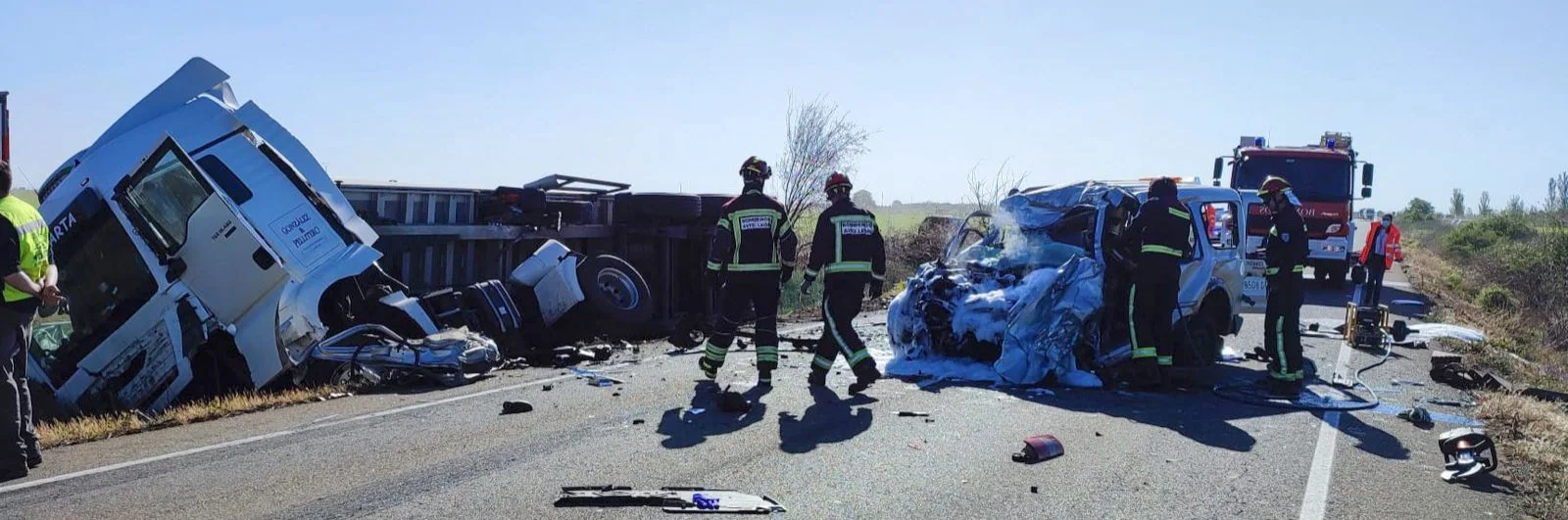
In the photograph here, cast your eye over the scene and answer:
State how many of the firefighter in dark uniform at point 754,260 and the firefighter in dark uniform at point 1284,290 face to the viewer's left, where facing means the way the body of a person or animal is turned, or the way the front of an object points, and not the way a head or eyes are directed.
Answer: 1

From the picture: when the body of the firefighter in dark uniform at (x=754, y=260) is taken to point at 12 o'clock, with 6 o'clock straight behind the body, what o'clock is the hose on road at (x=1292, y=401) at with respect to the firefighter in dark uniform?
The hose on road is roughly at 3 o'clock from the firefighter in dark uniform.

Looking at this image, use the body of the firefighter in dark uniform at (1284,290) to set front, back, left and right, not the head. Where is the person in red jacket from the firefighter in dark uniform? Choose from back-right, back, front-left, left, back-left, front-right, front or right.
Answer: right

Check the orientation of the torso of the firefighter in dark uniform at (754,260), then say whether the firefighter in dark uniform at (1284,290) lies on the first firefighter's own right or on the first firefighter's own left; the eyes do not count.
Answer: on the first firefighter's own right

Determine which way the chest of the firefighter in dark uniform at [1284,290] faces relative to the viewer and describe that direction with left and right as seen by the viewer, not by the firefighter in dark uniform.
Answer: facing to the left of the viewer

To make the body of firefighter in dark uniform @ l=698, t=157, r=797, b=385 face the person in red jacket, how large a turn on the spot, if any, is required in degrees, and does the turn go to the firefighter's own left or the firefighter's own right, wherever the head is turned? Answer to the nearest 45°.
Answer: approximately 45° to the firefighter's own right

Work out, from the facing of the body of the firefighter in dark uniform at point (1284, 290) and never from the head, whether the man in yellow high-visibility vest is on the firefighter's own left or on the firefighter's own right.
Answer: on the firefighter's own left

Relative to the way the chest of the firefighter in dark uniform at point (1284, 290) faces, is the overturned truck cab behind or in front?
in front

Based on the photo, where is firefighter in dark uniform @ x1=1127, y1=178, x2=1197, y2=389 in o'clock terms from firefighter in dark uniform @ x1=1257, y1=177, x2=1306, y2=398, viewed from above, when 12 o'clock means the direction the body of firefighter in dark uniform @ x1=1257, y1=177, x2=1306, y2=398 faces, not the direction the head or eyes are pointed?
firefighter in dark uniform @ x1=1127, y1=178, x2=1197, y2=389 is roughly at 11 o'clock from firefighter in dark uniform @ x1=1257, y1=177, x2=1306, y2=398.

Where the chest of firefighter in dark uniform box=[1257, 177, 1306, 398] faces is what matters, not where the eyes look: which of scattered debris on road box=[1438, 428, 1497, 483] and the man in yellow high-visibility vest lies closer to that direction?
the man in yellow high-visibility vest

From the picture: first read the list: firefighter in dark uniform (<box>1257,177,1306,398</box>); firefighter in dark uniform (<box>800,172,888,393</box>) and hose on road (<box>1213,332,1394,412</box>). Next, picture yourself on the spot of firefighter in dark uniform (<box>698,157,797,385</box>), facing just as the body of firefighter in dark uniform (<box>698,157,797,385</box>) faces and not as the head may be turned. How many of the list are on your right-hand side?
3

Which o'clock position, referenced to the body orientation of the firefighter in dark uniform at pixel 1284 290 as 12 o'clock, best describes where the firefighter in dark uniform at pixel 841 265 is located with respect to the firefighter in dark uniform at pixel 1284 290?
the firefighter in dark uniform at pixel 841 265 is roughly at 11 o'clock from the firefighter in dark uniform at pixel 1284 290.

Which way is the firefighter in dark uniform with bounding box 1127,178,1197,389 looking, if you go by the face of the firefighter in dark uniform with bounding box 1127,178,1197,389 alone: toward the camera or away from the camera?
away from the camera

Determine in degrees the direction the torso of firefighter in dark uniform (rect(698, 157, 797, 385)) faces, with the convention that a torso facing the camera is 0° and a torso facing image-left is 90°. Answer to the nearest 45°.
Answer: approximately 180°

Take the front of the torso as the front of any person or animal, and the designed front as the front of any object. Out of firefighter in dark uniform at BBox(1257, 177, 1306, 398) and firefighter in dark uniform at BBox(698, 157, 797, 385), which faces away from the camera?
firefighter in dark uniform at BBox(698, 157, 797, 385)

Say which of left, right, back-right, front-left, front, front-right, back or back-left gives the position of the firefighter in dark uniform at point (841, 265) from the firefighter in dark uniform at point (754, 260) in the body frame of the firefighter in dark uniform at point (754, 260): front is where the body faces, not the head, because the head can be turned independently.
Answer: right
